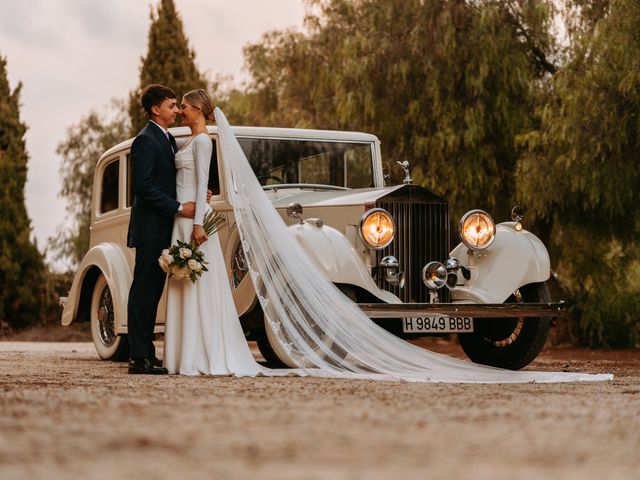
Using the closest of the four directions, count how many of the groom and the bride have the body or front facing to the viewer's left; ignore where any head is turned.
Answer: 1

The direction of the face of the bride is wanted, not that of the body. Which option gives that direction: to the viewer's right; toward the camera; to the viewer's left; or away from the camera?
to the viewer's left

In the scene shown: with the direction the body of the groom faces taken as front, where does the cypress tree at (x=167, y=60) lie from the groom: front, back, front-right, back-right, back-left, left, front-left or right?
left

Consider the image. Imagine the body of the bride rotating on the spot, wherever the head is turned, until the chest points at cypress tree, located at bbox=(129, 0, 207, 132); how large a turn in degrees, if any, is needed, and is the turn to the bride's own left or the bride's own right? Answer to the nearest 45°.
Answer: approximately 90° to the bride's own right

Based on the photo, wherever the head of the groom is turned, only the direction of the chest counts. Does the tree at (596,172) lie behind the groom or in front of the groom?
in front

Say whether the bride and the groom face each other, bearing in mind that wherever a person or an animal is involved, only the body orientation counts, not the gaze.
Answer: yes

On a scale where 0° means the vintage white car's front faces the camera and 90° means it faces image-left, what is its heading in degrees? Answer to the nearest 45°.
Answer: approximately 315°

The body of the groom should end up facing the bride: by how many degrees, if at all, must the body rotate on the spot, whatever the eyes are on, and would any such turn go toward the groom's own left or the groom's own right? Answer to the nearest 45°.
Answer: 0° — they already face them

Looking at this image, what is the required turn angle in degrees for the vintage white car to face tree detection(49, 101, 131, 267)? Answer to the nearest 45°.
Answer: approximately 135° to its left

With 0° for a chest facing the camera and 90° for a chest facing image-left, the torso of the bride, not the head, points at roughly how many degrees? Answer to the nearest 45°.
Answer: approximately 90°

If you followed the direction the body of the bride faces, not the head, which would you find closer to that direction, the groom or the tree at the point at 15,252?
the groom

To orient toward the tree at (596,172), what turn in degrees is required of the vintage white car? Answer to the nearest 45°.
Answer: approximately 90° to its left

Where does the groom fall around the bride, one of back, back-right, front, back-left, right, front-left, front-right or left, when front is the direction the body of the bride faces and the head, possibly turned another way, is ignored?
front

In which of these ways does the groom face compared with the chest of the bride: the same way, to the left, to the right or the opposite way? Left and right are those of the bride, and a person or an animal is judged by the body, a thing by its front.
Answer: the opposite way

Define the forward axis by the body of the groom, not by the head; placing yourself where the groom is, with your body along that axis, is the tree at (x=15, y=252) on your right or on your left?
on your left

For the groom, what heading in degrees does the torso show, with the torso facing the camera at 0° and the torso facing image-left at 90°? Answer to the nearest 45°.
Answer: approximately 270°
